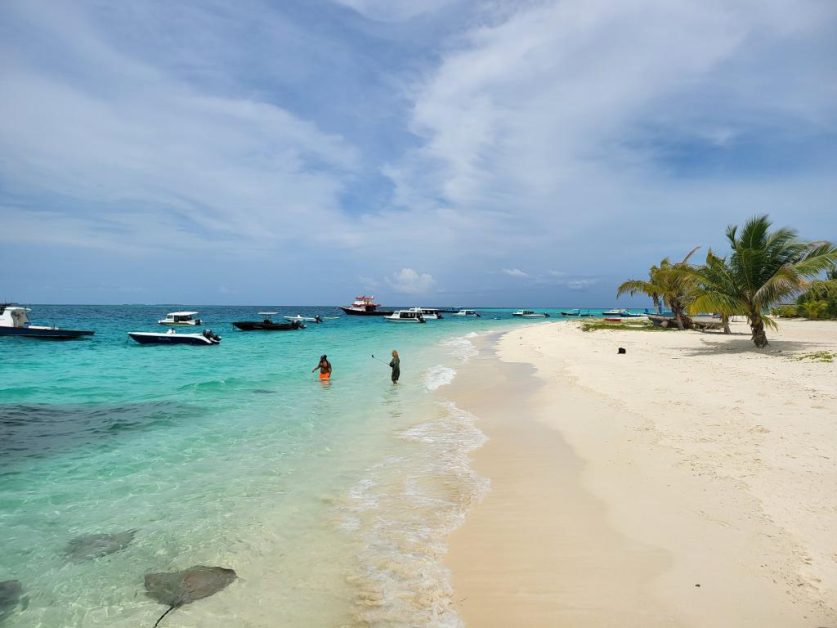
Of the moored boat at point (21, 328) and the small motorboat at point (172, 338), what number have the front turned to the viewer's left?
1

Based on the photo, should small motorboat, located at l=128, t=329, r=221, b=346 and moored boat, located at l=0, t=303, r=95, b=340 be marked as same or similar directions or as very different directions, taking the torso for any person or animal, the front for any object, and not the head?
very different directions

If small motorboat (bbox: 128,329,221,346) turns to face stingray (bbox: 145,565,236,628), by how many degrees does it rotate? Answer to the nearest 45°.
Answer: approximately 90° to its left

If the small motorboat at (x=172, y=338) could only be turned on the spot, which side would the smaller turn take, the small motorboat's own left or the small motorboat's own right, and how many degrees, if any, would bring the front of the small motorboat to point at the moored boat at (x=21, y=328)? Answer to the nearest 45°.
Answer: approximately 45° to the small motorboat's own right

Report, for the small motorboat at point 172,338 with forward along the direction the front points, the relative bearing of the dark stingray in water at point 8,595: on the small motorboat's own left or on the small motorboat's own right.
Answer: on the small motorboat's own left

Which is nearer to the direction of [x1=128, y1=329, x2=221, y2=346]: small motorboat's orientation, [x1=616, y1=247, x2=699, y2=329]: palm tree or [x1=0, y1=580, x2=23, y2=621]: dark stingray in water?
the dark stingray in water

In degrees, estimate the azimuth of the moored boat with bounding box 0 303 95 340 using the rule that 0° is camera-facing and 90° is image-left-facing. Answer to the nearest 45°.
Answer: approximately 270°

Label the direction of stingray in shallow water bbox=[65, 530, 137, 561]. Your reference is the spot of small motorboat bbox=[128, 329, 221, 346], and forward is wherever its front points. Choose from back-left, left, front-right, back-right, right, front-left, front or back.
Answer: left

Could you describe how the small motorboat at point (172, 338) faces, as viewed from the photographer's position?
facing to the left of the viewer
